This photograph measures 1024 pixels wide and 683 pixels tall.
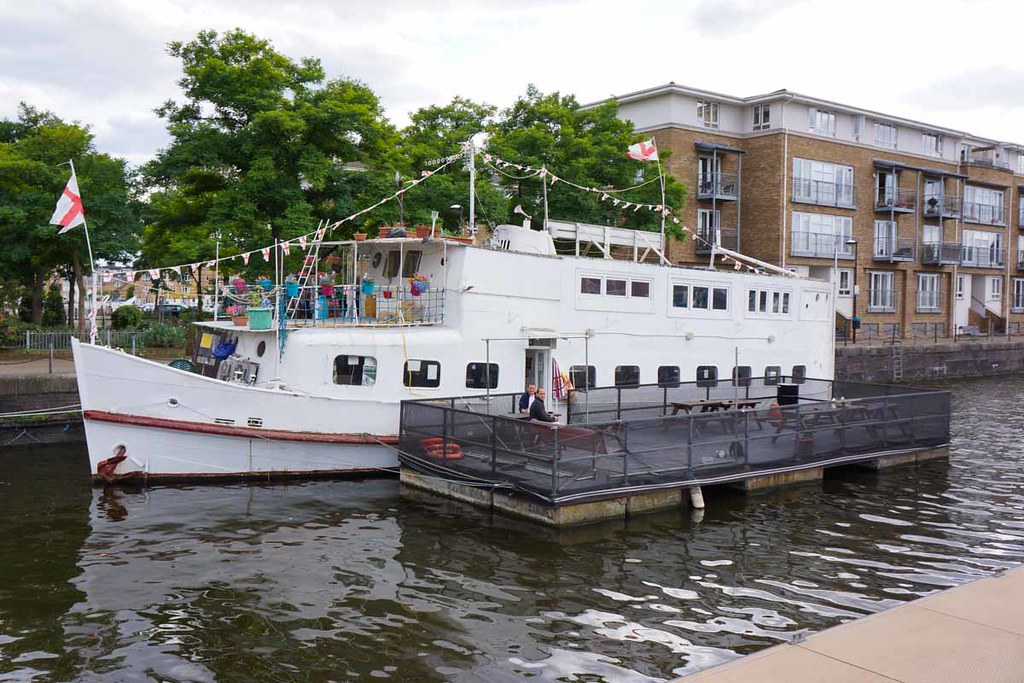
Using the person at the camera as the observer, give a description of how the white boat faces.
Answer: facing the viewer and to the left of the viewer

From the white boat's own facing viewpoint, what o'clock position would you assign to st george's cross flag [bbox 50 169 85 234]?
The st george's cross flag is roughly at 1 o'clock from the white boat.

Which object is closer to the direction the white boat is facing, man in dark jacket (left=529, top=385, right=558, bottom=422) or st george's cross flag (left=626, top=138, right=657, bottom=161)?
the man in dark jacket

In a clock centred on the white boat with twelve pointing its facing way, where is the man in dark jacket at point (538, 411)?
The man in dark jacket is roughly at 9 o'clock from the white boat.

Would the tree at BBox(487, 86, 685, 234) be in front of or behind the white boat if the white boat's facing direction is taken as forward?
behind
